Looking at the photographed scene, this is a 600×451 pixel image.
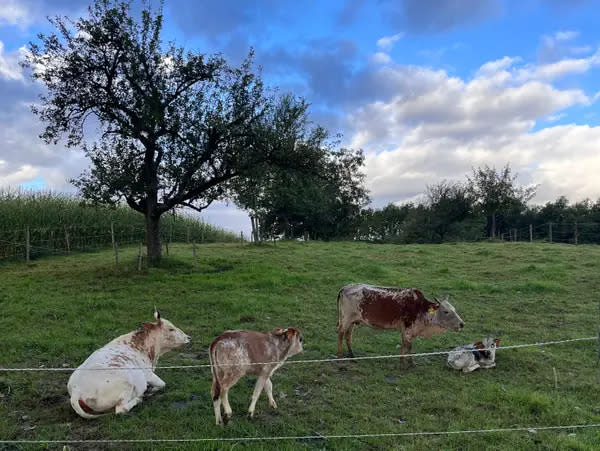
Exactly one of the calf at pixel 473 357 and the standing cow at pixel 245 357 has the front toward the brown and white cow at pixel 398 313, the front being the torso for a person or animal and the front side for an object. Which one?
the standing cow

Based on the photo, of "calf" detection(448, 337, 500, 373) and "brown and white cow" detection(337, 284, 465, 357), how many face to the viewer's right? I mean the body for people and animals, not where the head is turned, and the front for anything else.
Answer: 2

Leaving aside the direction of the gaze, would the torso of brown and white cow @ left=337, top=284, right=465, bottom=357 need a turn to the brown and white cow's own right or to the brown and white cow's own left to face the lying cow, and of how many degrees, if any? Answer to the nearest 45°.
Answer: approximately 135° to the brown and white cow's own right

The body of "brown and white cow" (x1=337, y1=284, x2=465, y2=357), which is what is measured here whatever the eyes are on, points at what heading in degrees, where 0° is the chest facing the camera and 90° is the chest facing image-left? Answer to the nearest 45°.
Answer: approximately 270°

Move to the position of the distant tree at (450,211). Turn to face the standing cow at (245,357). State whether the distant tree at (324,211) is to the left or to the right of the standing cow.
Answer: right

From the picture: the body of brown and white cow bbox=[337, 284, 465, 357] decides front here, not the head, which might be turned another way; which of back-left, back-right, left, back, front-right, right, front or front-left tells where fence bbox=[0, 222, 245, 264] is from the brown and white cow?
back-left

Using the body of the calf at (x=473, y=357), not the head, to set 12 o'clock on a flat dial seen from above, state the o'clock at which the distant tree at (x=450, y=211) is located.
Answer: The distant tree is roughly at 9 o'clock from the calf.

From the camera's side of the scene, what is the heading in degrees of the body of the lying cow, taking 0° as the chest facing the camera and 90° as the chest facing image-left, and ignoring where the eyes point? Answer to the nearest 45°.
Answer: approximately 225°

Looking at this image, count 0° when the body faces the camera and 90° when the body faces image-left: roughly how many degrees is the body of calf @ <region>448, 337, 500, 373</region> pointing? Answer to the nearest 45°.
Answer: approximately 270°

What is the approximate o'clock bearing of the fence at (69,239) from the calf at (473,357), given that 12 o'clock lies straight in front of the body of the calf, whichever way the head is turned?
The fence is roughly at 7 o'clock from the calf.
